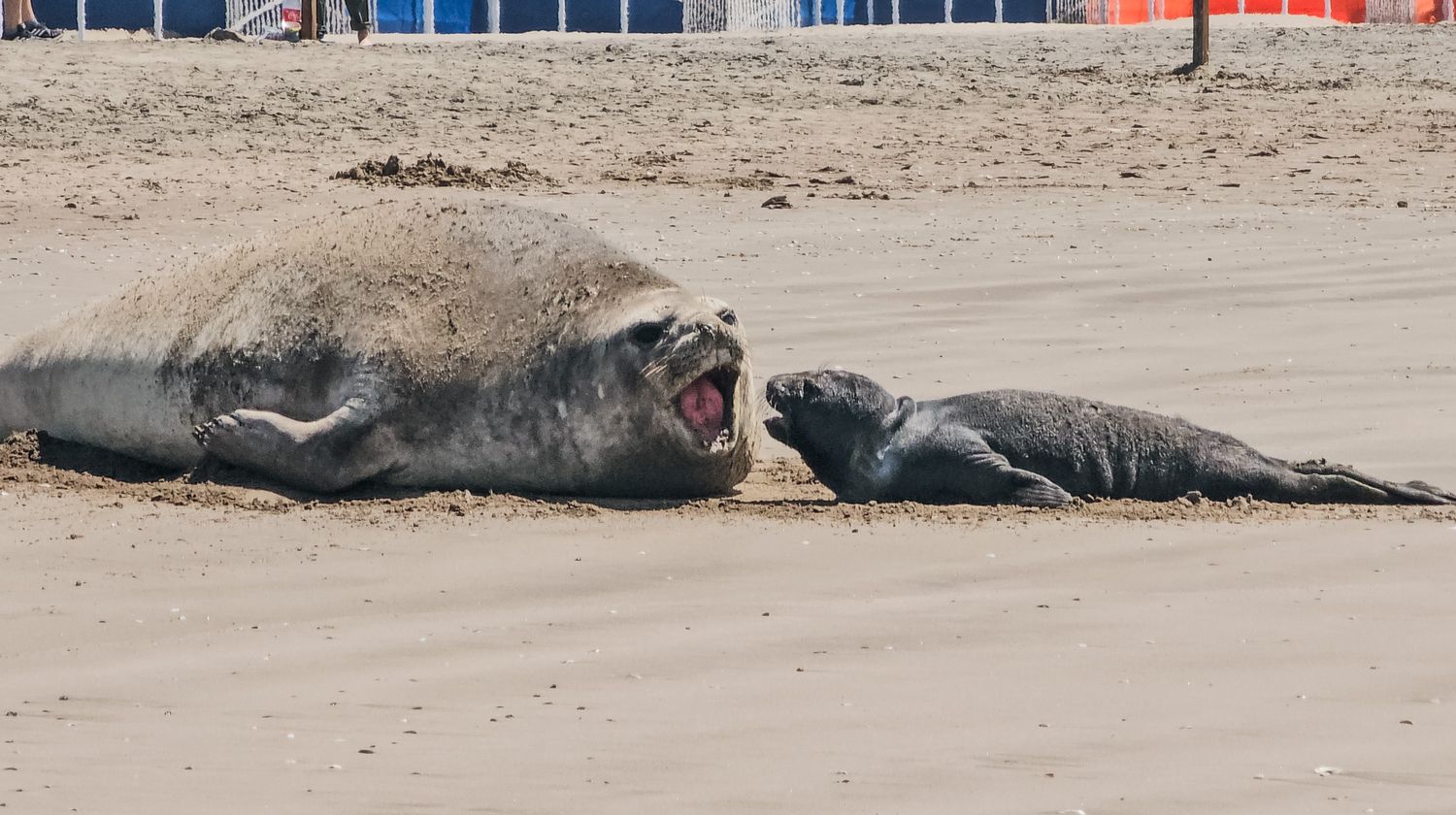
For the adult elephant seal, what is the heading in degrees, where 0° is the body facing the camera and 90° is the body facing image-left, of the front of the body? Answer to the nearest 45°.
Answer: approximately 270°

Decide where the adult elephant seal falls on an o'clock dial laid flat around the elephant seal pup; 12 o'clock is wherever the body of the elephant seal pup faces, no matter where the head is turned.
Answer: The adult elephant seal is roughly at 12 o'clock from the elephant seal pup.

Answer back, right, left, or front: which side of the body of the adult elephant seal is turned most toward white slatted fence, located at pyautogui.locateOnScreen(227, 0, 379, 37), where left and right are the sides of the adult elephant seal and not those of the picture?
left

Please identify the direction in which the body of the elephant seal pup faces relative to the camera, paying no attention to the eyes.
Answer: to the viewer's left

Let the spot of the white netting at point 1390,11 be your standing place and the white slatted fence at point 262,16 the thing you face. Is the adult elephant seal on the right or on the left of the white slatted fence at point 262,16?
left

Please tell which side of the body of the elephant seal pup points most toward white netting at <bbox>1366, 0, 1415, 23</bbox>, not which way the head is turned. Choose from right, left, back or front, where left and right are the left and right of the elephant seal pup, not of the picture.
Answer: right

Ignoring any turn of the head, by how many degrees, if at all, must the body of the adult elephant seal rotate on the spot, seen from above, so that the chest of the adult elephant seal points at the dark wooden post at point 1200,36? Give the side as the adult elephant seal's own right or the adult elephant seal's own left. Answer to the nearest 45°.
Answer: approximately 45° to the adult elephant seal's own left

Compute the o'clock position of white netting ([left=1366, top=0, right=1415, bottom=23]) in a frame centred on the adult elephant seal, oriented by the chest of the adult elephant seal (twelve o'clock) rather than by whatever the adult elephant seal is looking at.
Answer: The white netting is roughly at 10 o'clock from the adult elephant seal.

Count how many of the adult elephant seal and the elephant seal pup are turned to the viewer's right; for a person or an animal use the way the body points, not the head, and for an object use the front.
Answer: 1

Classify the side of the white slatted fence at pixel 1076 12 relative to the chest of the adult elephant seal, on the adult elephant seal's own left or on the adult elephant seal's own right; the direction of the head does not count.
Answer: on the adult elephant seal's own left

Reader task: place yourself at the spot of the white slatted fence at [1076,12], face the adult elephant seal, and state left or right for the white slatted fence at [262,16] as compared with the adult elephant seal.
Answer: right

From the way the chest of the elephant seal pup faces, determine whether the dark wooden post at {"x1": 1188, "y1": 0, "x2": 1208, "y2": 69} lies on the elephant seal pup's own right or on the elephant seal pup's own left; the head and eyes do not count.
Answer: on the elephant seal pup's own right

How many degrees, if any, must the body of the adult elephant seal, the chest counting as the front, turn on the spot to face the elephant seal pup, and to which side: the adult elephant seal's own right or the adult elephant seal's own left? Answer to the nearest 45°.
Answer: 0° — it already faces it

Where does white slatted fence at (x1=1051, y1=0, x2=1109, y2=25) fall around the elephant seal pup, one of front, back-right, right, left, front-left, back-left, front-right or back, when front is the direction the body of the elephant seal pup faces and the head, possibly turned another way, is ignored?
right

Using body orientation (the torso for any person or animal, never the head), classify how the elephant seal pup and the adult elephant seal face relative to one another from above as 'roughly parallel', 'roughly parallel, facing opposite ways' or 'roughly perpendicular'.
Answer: roughly parallel, facing opposite ways
